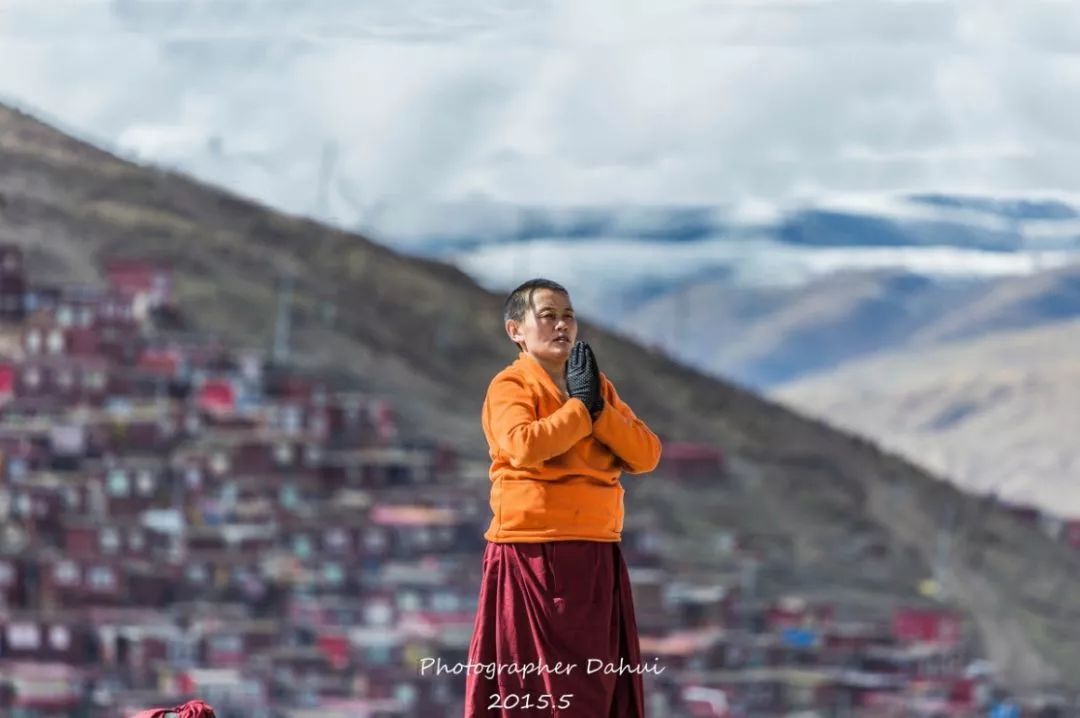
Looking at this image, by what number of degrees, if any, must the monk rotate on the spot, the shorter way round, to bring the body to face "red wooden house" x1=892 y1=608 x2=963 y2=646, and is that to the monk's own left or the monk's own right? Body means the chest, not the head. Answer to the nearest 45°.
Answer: approximately 135° to the monk's own left

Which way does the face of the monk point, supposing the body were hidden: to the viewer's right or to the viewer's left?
to the viewer's right

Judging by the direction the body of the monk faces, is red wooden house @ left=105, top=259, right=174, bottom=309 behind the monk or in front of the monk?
behind

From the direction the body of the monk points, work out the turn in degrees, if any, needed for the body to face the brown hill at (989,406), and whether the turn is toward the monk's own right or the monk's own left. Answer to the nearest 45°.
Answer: approximately 135° to the monk's own left

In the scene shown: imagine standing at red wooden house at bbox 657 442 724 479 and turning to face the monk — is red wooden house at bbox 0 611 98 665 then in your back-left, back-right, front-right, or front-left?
front-right

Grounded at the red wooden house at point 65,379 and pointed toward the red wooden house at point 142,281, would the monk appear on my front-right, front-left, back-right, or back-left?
back-right

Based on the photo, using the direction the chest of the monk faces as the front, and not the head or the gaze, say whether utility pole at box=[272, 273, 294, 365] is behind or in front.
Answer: behind

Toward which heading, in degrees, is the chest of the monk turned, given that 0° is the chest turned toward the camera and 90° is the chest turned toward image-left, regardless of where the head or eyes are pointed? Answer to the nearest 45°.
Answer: approximately 315°

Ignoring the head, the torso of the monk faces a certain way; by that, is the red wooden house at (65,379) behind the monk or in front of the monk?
behind

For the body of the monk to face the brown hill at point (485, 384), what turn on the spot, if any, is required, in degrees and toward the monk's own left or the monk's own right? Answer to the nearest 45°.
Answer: approximately 135° to the monk's own left

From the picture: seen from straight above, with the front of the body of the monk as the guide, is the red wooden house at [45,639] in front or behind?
behind
